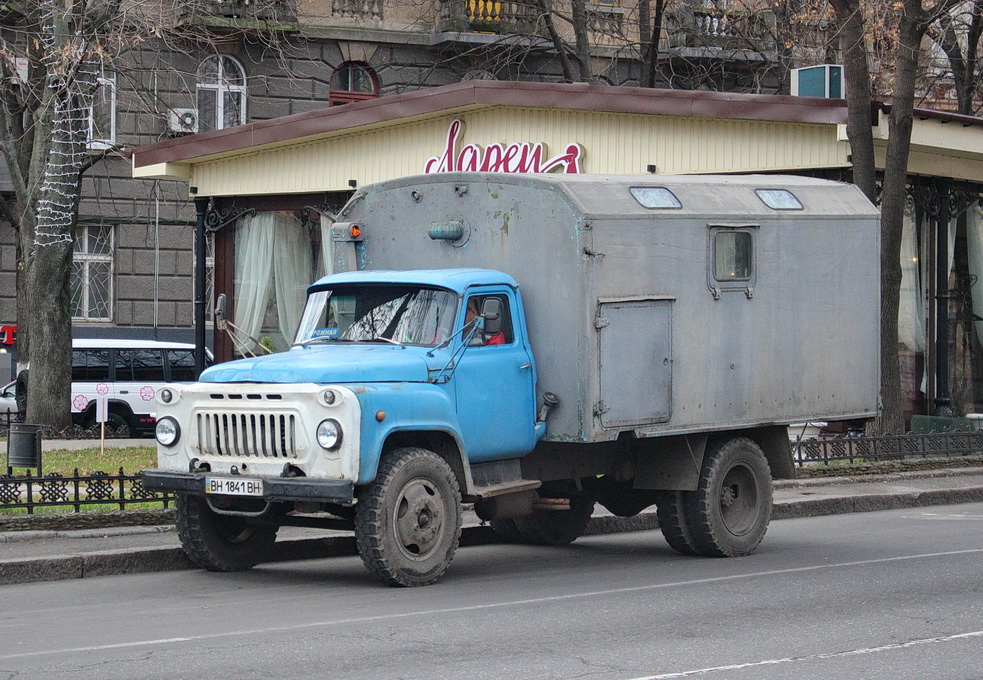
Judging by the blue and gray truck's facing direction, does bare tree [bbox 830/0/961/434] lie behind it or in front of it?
behind

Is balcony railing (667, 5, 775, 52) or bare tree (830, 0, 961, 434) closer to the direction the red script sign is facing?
the bare tree

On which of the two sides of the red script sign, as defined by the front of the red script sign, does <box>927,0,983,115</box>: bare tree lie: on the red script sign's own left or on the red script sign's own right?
on the red script sign's own left

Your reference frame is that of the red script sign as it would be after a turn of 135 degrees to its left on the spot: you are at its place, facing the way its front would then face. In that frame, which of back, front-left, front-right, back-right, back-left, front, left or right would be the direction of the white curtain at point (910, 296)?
front-right

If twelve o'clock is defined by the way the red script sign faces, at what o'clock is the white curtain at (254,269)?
The white curtain is roughly at 4 o'clock from the red script sign.

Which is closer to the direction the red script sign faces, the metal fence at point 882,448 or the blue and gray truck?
the blue and gray truck

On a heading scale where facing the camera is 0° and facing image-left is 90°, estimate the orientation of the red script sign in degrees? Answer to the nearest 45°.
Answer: approximately 0°

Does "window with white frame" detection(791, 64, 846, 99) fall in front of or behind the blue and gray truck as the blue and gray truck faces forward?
behind

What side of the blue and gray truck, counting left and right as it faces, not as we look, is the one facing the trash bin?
right

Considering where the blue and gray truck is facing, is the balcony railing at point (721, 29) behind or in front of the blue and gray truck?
behind

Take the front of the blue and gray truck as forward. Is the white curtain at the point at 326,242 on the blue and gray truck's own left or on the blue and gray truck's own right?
on the blue and gray truck's own right

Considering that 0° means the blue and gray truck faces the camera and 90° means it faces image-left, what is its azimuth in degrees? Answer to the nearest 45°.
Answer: approximately 45°

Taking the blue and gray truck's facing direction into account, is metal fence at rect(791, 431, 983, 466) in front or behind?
behind

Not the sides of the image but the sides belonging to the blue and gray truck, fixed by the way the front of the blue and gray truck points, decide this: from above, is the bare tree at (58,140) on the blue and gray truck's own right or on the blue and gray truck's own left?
on the blue and gray truck's own right

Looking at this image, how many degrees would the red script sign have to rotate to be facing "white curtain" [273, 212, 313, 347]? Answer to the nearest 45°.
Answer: approximately 135° to its right
